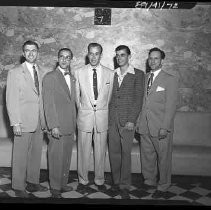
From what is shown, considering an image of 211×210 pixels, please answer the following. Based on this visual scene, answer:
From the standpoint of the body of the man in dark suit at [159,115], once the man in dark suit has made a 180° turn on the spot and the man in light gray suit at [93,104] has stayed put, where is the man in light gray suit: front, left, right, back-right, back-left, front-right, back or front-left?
back-left

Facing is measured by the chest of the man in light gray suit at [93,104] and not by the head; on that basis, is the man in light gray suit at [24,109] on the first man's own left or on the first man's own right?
on the first man's own right

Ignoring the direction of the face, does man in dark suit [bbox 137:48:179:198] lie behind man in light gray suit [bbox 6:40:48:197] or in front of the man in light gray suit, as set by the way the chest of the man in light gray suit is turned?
in front

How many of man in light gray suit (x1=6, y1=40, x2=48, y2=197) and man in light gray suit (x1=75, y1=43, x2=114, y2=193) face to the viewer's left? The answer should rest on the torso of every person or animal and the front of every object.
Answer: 0

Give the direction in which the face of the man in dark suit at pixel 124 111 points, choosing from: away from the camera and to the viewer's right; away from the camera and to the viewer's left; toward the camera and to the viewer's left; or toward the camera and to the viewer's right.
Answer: toward the camera and to the viewer's left

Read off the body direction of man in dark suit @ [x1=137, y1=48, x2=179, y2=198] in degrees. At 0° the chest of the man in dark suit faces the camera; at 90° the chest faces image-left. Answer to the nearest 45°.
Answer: approximately 45°

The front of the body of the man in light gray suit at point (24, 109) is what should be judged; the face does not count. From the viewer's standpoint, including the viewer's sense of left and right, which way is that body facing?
facing the viewer and to the right of the viewer

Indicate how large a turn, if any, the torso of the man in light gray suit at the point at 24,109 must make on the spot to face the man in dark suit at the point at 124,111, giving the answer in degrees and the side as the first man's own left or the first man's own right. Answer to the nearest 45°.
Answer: approximately 45° to the first man's own left
